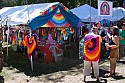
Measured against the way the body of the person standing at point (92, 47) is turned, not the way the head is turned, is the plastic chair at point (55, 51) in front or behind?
in front

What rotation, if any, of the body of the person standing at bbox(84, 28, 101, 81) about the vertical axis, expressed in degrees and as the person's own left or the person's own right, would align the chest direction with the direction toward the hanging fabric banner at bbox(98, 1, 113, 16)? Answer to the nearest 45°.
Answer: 0° — they already face it

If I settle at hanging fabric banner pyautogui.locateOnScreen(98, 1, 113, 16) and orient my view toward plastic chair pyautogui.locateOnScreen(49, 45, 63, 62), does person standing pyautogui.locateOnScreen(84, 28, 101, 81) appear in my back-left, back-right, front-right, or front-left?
front-left

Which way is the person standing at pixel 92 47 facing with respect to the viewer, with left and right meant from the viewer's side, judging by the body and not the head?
facing away from the viewer

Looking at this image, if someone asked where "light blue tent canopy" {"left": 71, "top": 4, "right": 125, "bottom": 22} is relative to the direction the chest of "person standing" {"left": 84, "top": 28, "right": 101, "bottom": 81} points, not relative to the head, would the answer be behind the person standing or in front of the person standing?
in front
